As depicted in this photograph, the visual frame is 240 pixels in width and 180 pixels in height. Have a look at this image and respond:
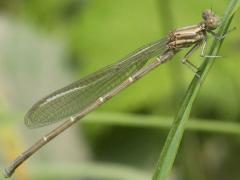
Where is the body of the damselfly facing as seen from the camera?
to the viewer's right
